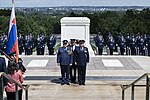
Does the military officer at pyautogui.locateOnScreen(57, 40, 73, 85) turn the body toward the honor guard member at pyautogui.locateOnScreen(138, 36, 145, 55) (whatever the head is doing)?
no

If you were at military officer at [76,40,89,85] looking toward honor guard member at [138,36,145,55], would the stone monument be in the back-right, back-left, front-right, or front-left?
front-left

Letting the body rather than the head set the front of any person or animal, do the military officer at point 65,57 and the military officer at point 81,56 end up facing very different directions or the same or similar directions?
same or similar directions
